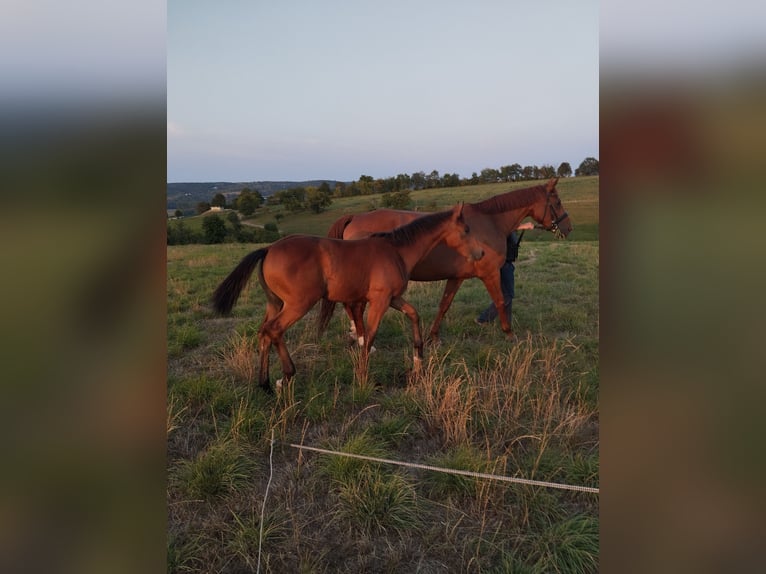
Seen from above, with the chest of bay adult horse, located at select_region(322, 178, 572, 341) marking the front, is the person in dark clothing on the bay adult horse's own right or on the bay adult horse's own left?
on the bay adult horse's own left

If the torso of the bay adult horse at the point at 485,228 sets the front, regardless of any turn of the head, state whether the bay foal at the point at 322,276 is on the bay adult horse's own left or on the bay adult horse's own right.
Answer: on the bay adult horse's own right

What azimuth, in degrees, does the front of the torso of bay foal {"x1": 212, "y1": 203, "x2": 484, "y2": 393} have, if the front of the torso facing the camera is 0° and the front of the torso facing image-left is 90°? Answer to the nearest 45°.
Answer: approximately 270°

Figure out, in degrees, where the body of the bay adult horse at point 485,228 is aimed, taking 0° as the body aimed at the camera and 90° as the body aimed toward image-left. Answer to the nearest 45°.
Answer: approximately 270°

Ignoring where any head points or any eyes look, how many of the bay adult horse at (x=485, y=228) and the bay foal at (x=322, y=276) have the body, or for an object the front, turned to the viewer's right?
2
